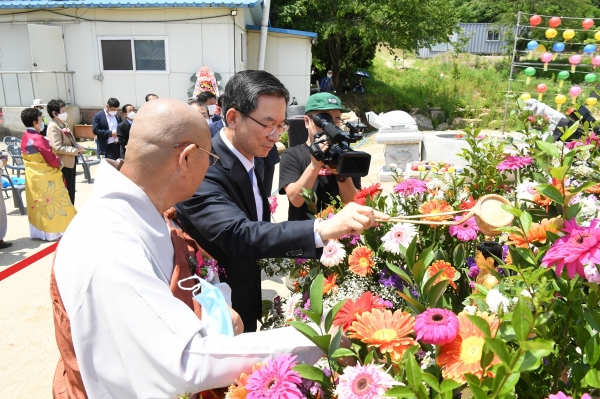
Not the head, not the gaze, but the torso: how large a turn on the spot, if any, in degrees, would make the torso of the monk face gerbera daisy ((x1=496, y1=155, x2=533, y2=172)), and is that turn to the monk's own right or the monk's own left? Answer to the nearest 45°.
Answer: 0° — they already face it

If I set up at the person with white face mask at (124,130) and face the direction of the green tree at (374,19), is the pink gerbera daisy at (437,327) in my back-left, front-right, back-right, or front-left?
back-right

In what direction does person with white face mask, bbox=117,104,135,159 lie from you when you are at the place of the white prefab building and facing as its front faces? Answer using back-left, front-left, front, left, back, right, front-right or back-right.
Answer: front

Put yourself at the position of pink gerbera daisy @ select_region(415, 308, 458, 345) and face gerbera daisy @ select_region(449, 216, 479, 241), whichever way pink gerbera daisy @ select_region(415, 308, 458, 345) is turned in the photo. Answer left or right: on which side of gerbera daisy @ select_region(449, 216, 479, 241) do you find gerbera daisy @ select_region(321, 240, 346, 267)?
left

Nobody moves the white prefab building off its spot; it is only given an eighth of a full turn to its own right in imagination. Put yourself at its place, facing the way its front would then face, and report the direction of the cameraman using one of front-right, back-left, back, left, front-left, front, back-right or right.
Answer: front-left

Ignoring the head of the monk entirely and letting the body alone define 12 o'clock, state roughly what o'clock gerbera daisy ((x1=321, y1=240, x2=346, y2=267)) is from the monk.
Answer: The gerbera daisy is roughly at 12 o'clock from the monk.

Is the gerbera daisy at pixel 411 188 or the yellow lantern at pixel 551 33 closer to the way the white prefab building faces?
the gerbera daisy

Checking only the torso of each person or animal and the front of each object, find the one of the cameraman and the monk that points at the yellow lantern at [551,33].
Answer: the monk

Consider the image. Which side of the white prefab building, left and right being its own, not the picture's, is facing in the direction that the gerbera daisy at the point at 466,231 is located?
front

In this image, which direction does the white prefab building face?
toward the camera

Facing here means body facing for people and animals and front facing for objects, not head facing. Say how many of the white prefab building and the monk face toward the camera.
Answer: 1

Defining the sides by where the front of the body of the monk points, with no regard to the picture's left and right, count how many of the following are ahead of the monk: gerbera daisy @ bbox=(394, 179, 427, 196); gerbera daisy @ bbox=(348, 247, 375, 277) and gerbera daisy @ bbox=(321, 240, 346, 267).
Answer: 3

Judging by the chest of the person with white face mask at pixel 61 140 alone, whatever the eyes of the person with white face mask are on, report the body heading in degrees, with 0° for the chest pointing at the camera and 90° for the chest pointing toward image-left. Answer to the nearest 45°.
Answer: approximately 315°

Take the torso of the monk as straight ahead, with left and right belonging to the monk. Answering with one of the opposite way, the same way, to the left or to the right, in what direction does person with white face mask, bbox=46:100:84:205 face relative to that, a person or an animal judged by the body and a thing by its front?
to the right

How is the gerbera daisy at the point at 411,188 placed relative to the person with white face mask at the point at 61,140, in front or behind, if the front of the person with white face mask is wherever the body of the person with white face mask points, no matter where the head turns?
in front

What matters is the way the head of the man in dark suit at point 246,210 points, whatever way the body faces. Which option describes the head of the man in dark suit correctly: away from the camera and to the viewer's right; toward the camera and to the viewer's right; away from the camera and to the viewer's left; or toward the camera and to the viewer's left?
toward the camera and to the viewer's right

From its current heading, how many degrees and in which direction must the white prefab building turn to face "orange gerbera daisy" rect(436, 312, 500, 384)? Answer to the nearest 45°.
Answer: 0° — it already faces it

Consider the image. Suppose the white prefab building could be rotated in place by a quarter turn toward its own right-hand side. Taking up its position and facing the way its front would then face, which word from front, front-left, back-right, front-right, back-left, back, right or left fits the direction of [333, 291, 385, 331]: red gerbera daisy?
left
